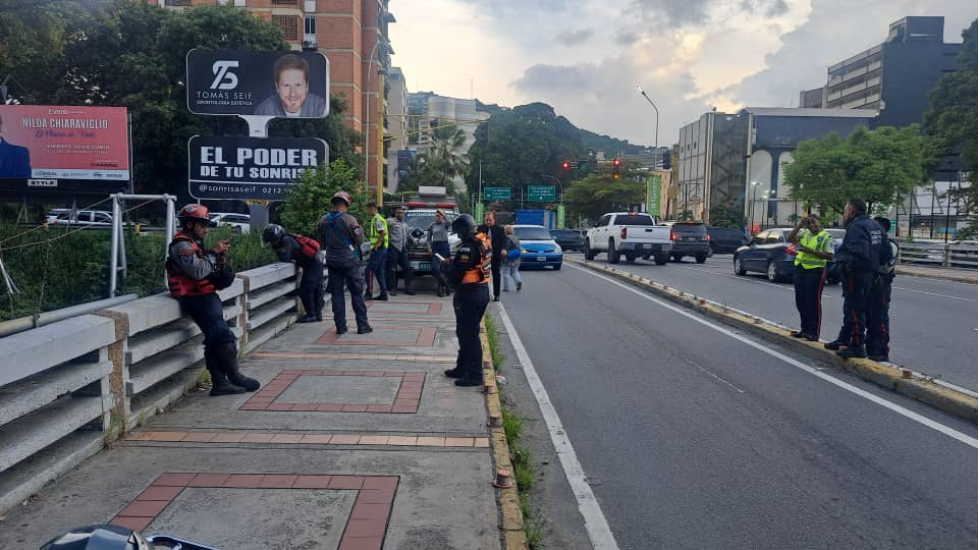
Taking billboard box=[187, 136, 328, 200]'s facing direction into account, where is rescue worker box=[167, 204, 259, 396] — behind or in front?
in front

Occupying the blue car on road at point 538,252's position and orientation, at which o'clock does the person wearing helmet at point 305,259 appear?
The person wearing helmet is roughly at 2 o'clock from the blue car on road.

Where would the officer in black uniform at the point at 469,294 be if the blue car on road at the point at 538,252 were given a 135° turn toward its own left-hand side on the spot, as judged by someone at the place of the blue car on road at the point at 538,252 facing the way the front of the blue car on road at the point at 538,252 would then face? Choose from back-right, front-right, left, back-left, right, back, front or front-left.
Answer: back

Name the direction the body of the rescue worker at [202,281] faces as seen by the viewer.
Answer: to the viewer's right

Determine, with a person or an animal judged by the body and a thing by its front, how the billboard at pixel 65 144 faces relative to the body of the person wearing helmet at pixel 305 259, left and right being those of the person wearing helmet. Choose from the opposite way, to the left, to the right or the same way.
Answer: to the left

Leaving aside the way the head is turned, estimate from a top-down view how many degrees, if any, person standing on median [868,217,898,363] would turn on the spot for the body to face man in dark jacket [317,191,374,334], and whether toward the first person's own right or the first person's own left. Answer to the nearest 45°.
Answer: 0° — they already face them

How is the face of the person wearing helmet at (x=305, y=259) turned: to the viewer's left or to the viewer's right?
to the viewer's left

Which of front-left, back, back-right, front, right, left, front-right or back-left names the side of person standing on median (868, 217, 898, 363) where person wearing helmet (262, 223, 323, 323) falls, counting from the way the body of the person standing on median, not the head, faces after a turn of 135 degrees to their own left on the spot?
back-right

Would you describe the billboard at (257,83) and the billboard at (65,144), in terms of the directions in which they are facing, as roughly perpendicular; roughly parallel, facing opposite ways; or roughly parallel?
roughly parallel

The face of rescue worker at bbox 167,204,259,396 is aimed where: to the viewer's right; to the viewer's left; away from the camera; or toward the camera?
to the viewer's right

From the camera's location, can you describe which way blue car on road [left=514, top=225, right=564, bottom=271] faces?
facing the viewer and to the right of the viewer

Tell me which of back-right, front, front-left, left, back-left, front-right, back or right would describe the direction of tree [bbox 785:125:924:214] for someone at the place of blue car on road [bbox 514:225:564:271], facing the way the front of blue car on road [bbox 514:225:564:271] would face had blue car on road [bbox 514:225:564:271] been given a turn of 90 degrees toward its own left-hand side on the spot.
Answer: front

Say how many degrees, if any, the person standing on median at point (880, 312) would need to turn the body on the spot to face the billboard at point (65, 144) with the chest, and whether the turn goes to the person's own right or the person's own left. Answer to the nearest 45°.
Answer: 0° — they already face it

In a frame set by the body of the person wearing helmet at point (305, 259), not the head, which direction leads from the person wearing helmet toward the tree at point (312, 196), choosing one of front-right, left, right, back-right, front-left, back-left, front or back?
right

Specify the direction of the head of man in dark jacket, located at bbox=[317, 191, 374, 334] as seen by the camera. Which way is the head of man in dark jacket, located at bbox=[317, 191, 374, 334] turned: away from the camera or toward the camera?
away from the camera

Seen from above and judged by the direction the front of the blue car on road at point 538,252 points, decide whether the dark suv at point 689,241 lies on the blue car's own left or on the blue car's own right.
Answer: on the blue car's own left

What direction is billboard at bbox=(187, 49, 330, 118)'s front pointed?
toward the camera
